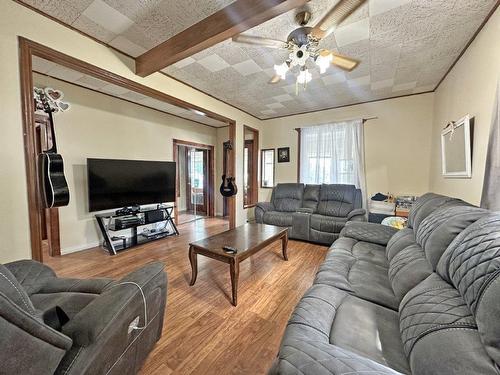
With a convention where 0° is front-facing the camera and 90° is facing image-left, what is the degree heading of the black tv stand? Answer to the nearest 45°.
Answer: approximately 315°

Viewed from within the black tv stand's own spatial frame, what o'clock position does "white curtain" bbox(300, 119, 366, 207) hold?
The white curtain is roughly at 11 o'clock from the black tv stand.

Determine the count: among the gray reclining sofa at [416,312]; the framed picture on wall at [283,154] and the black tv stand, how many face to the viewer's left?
1

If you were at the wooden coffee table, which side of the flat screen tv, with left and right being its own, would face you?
front

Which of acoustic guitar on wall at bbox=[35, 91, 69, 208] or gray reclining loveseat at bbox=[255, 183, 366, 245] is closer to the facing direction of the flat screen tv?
the gray reclining loveseat

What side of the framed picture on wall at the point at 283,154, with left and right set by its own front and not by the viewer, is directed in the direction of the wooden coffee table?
front

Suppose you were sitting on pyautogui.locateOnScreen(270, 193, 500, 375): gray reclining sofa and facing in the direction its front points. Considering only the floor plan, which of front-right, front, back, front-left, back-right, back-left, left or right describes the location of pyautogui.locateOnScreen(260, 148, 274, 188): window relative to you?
front-right

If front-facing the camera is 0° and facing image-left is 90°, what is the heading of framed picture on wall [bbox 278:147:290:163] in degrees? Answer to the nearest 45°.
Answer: approximately 0°

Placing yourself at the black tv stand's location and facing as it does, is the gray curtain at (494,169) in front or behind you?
in front

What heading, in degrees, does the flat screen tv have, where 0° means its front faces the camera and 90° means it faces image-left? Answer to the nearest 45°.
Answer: approximately 315°

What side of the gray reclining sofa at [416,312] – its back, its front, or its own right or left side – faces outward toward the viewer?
left

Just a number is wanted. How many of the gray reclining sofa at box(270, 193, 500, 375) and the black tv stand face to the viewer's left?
1
